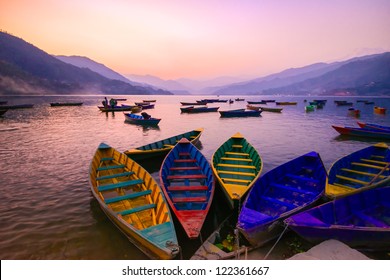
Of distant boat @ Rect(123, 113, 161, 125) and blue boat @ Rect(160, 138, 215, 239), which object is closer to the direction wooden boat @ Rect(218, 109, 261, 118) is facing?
the distant boat

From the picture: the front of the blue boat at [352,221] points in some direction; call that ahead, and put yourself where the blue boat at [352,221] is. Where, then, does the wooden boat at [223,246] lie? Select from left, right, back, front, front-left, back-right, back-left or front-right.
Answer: front

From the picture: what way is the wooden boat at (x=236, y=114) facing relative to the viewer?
to the viewer's left

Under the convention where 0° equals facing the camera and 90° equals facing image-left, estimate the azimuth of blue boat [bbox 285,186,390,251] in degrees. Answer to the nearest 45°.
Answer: approximately 45°

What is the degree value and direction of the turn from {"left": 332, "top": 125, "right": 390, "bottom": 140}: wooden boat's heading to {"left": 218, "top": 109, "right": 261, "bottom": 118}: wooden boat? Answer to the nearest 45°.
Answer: approximately 45° to its right

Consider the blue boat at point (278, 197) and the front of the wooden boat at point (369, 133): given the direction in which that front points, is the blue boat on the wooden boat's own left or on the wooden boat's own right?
on the wooden boat's own left

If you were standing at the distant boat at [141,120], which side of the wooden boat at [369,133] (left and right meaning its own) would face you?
front

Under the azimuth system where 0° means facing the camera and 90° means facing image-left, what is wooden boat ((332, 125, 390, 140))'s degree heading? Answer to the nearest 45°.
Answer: approximately 90°

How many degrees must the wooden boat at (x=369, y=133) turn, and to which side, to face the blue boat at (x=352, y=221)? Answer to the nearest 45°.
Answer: approximately 90° to its left
